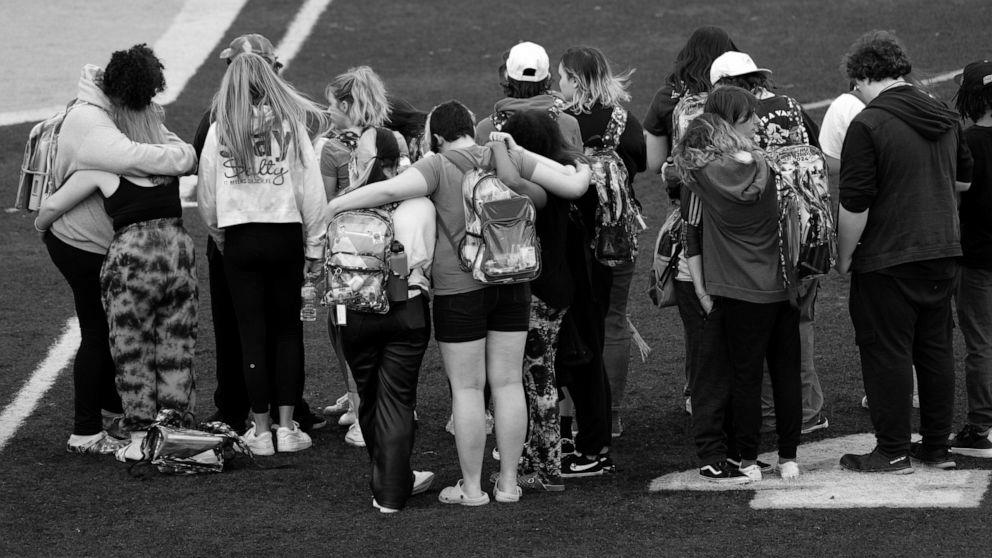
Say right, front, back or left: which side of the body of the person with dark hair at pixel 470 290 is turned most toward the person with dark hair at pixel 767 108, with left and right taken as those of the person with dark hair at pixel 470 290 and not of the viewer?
right

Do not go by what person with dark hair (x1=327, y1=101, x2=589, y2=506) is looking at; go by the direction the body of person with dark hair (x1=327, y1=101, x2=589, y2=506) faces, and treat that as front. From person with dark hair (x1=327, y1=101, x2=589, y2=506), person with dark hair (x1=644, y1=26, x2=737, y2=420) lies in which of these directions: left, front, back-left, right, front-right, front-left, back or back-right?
front-right

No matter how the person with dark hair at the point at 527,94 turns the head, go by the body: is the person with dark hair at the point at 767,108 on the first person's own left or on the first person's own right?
on the first person's own right

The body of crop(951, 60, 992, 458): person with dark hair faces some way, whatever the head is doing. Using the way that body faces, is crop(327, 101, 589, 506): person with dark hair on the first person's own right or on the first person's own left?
on the first person's own left

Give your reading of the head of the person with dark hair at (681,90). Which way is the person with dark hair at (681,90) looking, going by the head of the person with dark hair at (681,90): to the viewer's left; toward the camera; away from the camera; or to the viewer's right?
away from the camera

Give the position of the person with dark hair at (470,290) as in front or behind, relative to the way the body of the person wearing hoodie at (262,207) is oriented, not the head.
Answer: behind

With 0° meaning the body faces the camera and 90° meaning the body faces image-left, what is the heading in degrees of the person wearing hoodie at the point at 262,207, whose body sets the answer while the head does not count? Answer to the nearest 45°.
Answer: approximately 180°

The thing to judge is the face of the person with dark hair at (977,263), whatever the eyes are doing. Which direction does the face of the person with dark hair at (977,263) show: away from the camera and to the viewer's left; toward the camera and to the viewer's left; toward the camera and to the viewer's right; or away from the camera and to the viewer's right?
away from the camera and to the viewer's left

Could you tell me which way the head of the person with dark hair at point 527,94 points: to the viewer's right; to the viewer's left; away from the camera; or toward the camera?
away from the camera

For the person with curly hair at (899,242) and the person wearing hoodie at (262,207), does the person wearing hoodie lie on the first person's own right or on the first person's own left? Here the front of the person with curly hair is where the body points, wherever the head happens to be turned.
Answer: on the first person's own left

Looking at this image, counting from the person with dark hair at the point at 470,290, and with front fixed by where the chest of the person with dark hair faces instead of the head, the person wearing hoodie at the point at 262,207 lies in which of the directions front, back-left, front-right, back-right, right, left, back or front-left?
front-left

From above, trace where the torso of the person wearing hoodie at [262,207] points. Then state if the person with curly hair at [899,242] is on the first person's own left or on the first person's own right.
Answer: on the first person's own right

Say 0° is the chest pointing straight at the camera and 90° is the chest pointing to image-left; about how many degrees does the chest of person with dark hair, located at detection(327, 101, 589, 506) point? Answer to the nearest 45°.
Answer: approximately 180°
